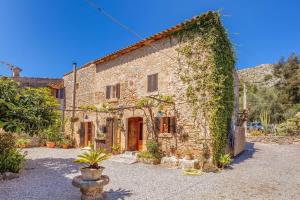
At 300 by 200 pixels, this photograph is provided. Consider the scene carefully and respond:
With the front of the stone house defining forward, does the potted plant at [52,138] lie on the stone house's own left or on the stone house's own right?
on the stone house's own right

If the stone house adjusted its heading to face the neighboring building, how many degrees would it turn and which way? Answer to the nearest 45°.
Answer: approximately 90° to its right

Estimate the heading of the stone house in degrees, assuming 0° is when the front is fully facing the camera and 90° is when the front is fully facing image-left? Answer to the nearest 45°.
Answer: approximately 45°

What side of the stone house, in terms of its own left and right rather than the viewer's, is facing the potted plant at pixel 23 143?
right

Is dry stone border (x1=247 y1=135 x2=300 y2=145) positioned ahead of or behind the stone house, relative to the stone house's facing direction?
behind

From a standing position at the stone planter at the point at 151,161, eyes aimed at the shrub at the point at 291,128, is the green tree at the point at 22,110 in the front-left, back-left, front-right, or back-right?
back-left

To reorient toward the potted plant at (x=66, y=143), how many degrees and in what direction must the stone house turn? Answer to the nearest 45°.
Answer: approximately 90° to its right
